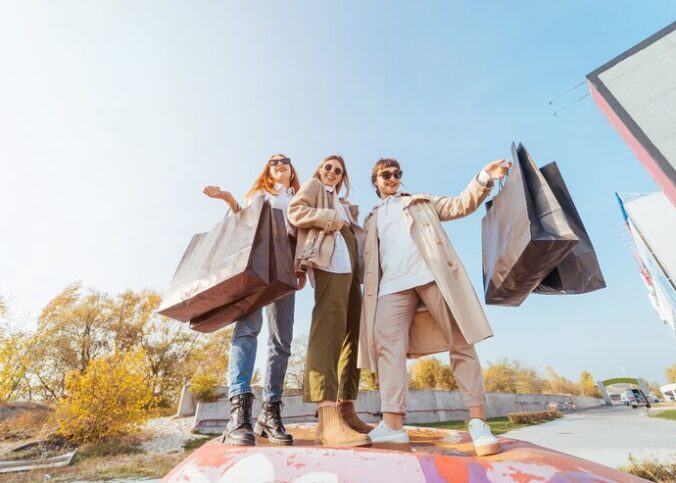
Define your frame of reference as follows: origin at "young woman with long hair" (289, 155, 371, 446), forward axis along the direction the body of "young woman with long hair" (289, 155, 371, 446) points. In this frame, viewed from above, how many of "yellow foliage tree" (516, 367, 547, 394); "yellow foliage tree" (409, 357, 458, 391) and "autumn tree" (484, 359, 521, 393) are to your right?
0

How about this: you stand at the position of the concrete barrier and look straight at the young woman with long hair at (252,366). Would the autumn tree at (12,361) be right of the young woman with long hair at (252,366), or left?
right

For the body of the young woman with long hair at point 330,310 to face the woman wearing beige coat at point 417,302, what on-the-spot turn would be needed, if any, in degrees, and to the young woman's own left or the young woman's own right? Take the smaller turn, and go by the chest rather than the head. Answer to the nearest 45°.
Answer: approximately 45° to the young woman's own left

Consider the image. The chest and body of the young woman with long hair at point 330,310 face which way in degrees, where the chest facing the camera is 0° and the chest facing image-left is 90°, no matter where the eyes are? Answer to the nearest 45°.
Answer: approximately 315°

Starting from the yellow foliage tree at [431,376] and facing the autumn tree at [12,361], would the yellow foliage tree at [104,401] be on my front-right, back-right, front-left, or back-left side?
front-left

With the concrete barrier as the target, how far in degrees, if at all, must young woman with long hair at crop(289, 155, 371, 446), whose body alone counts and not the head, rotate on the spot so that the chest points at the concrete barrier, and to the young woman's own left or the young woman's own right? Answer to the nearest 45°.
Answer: approximately 135° to the young woman's own left

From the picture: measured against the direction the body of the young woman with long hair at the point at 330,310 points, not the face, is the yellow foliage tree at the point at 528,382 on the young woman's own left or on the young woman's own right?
on the young woman's own left

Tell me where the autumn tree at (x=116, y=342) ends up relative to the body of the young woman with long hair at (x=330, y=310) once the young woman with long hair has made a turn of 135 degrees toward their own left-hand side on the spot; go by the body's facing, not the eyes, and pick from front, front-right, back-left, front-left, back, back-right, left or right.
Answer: front-left

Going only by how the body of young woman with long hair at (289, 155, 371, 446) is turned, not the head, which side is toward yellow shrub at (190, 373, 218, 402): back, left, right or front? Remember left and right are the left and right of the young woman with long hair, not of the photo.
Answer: back

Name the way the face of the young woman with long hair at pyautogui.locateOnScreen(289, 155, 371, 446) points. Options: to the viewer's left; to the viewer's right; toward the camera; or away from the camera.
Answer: toward the camera

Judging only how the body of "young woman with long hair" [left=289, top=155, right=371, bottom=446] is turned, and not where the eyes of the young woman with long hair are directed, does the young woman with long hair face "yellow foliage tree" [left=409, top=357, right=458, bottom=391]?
no

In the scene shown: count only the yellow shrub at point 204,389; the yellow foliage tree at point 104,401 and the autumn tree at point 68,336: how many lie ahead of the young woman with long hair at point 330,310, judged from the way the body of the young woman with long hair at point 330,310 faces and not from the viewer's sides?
0

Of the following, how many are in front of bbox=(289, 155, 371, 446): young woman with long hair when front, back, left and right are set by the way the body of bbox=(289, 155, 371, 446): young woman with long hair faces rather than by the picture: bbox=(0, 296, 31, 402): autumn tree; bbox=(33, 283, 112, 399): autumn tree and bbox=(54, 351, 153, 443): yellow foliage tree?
0

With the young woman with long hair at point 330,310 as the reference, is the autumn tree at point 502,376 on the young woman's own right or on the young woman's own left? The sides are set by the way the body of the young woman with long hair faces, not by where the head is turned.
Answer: on the young woman's own left

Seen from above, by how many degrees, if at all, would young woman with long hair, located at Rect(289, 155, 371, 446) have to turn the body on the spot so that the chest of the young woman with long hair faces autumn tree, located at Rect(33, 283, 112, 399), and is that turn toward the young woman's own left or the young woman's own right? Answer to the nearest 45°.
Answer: approximately 180°

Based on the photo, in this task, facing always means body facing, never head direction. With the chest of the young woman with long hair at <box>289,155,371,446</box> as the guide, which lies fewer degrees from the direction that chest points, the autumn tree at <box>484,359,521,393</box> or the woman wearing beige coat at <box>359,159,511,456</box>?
the woman wearing beige coat
